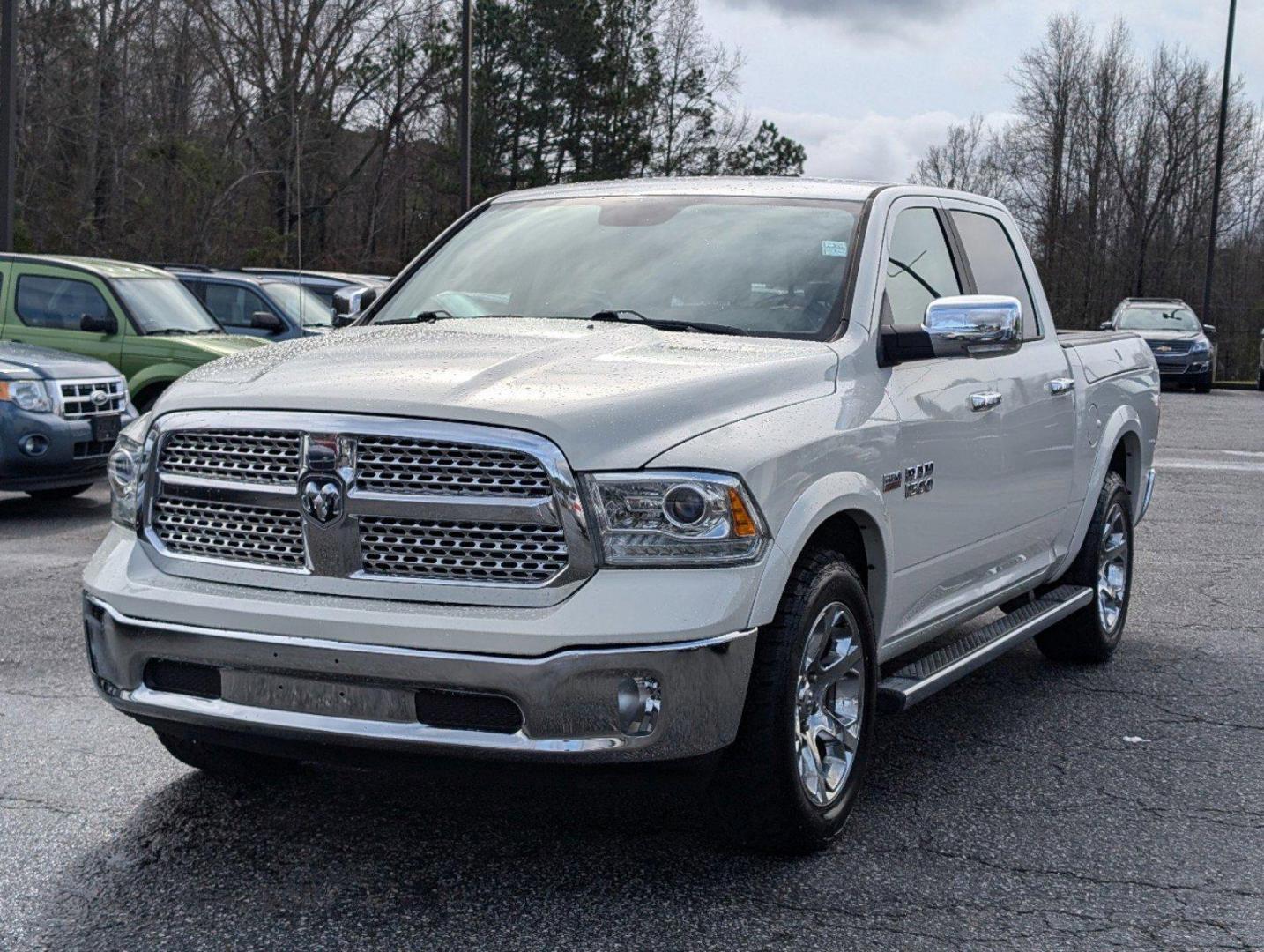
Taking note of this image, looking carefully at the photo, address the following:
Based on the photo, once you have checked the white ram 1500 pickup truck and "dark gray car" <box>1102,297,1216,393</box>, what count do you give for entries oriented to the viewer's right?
0

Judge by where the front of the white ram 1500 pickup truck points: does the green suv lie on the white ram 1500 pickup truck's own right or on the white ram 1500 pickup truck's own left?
on the white ram 1500 pickup truck's own right

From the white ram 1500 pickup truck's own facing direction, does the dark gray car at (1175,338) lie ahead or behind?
behind

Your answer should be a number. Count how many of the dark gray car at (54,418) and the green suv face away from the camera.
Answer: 0

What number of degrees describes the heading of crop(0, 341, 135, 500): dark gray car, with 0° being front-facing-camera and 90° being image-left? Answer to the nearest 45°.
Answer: approximately 315°

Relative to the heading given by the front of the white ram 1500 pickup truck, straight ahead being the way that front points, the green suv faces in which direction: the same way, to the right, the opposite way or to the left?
to the left

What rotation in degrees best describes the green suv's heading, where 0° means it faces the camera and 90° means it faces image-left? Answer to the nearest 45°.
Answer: approximately 315°

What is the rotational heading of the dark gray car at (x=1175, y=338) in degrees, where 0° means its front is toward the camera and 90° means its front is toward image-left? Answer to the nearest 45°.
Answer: approximately 0°

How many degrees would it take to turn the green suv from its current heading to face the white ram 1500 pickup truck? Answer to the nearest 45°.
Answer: approximately 45° to its right
